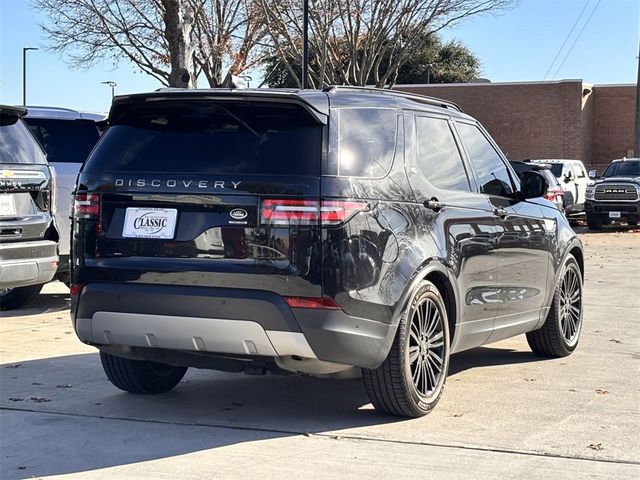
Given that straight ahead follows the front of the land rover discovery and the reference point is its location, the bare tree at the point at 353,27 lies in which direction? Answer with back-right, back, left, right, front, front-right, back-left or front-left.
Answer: front-left

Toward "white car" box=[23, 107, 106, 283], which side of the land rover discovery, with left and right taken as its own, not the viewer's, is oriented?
left

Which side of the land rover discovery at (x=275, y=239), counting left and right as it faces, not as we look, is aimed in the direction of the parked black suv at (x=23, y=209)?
left

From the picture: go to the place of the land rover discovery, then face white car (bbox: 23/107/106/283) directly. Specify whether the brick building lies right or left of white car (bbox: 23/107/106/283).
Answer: right

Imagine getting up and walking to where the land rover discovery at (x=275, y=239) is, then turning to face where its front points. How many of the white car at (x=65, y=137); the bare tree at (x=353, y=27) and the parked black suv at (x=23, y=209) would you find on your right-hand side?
0

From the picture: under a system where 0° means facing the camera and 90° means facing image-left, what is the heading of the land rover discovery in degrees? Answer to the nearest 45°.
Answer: approximately 225°

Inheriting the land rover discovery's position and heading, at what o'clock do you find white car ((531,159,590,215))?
The white car is roughly at 11 o'clock from the land rover discovery.

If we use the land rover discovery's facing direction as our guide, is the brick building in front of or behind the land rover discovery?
in front

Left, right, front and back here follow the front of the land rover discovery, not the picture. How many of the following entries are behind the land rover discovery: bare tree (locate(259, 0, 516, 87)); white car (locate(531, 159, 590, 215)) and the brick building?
0
